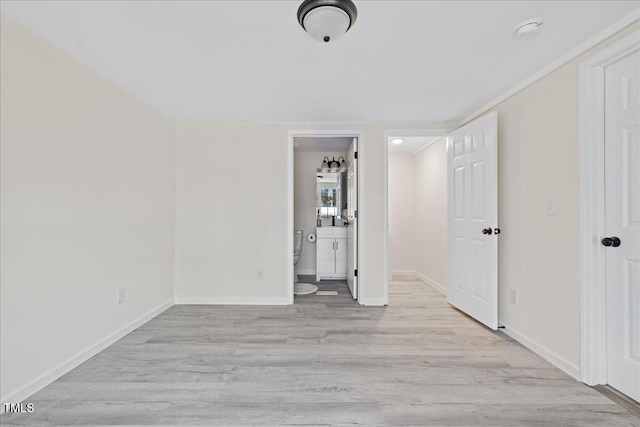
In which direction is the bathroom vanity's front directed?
toward the camera

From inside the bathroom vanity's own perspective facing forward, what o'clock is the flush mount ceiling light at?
The flush mount ceiling light is roughly at 12 o'clock from the bathroom vanity.

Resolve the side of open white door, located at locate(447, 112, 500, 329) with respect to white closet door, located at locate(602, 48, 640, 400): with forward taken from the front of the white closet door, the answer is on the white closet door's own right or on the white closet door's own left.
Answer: on the white closet door's own right

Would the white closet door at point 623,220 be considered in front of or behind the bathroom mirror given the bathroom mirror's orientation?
in front

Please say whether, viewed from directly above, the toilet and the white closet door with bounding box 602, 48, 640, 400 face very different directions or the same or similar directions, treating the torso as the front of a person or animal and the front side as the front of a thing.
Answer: very different directions

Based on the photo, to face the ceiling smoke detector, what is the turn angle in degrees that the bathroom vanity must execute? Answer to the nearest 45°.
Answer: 0° — it already faces it

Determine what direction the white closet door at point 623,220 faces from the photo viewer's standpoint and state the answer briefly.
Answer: facing the viewer and to the left of the viewer

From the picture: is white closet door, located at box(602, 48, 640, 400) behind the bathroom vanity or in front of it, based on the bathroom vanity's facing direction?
in front

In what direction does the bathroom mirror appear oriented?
toward the camera

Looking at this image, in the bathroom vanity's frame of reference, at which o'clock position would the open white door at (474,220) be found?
The open white door is roughly at 11 o'clock from the bathroom vanity.
